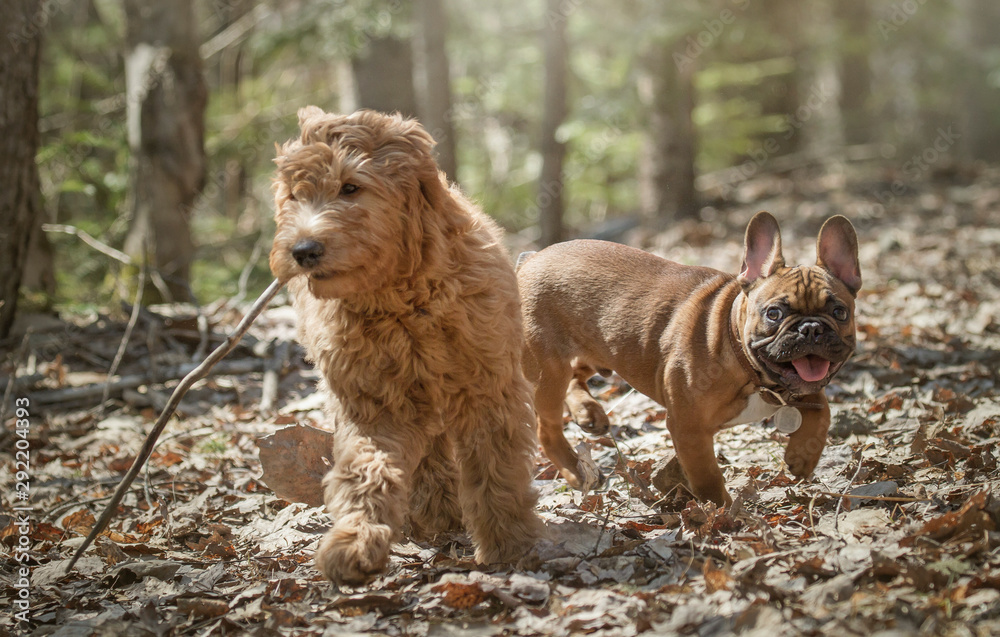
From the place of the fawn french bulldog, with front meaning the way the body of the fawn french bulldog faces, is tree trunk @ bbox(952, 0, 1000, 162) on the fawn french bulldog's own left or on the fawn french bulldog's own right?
on the fawn french bulldog's own left

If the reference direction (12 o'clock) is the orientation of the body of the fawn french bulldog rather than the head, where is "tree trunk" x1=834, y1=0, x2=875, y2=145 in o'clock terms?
The tree trunk is roughly at 8 o'clock from the fawn french bulldog.

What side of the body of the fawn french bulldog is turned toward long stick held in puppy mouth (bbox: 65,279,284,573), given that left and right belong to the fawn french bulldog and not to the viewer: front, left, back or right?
right

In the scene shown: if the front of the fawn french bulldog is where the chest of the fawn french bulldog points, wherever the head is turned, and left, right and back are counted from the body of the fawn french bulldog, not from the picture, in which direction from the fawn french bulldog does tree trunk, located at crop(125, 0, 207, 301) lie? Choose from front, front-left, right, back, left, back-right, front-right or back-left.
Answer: back

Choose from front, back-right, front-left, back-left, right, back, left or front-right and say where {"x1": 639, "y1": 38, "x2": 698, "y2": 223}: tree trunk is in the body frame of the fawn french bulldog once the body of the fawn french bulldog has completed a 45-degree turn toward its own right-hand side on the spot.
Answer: back

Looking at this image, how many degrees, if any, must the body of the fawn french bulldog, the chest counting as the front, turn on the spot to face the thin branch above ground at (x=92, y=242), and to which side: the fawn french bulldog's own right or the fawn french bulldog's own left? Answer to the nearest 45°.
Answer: approximately 180°

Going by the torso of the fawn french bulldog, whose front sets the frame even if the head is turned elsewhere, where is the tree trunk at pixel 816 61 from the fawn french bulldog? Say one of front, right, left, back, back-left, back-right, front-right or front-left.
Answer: back-left

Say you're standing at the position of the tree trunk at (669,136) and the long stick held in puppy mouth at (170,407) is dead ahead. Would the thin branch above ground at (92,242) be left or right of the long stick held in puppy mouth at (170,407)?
right

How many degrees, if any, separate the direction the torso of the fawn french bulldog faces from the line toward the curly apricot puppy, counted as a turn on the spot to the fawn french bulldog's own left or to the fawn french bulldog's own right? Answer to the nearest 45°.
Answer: approximately 90° to the fawn french bulldog's own right

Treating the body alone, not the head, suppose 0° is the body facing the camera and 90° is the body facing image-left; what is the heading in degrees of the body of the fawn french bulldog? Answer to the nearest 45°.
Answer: approximately 315°

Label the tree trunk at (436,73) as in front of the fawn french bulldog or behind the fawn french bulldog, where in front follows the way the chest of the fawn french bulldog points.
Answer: behind
